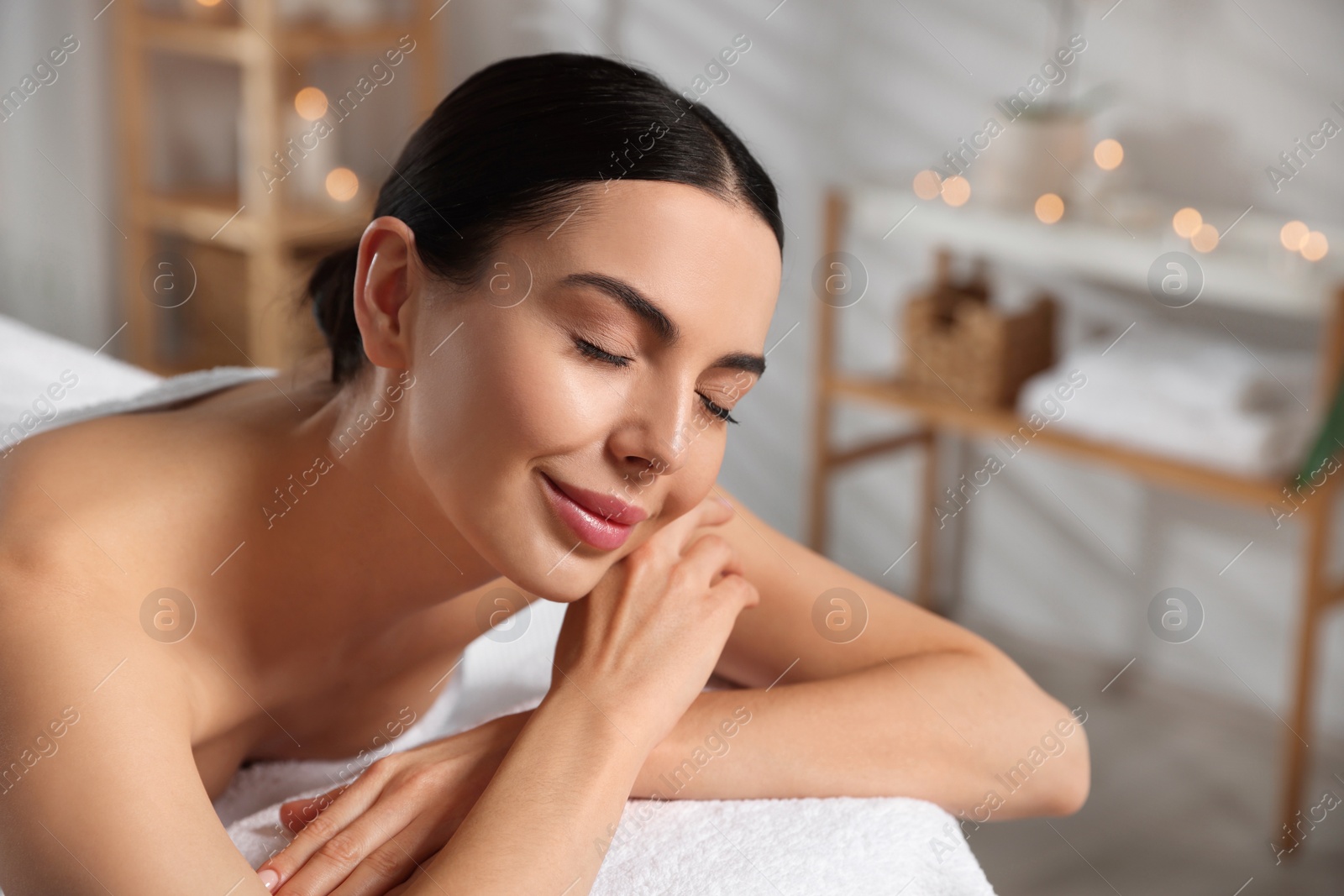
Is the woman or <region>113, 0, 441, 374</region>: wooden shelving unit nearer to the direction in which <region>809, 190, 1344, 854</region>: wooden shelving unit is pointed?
the woman

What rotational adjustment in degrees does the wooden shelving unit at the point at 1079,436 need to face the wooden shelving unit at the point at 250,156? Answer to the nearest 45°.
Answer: approximately 90° to its right

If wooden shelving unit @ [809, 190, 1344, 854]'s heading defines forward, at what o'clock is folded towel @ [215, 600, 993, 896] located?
The folded towel is roughly at 11 o'clock from the wooden shelving unit.

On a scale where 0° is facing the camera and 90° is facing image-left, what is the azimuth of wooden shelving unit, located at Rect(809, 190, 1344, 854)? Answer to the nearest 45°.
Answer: approximately 45°
